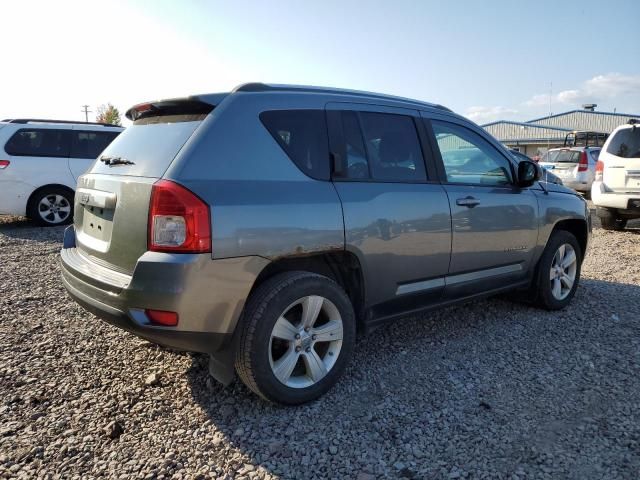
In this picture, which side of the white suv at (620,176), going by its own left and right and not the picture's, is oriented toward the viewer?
back

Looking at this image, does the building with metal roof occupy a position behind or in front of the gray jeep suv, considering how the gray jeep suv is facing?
in front

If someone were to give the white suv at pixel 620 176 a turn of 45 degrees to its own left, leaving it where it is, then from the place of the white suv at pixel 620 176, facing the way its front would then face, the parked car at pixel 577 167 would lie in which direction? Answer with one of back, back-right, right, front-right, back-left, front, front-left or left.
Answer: front-right

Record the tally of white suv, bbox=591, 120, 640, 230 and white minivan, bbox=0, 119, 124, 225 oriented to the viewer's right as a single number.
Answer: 1

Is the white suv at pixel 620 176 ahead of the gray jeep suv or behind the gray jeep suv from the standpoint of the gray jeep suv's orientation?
ahead

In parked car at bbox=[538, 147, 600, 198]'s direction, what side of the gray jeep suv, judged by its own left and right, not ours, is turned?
front

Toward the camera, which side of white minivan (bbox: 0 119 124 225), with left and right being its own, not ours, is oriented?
right

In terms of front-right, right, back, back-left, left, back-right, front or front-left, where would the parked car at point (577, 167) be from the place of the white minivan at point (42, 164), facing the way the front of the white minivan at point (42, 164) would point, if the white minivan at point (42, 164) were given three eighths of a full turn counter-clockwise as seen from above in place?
back-right

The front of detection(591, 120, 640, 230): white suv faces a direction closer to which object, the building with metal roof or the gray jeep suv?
the building with metal roof

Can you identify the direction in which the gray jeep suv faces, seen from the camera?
facing away from the viewer and to the right of the viewer

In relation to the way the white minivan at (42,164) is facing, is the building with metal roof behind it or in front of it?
in front

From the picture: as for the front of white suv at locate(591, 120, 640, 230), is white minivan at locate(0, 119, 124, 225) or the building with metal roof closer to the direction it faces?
the building with metal roof

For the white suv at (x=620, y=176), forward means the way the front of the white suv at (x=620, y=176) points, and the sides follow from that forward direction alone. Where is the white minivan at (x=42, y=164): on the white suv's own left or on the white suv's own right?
on the white suv's own left
